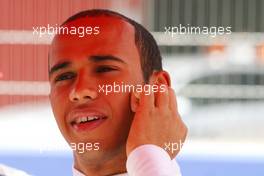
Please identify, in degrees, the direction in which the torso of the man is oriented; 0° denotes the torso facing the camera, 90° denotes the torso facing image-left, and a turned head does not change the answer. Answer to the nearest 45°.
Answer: approximately 45°

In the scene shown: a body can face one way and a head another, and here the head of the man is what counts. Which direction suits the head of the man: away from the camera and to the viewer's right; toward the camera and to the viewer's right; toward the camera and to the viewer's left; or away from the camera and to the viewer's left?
toward the camera and to the viewer's left
